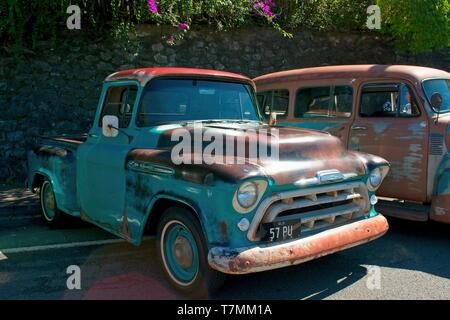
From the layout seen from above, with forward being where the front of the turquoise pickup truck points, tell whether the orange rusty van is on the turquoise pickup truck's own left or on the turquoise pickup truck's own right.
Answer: on the turquoise pickup truck's own left

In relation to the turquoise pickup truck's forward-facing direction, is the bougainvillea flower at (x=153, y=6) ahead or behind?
behind

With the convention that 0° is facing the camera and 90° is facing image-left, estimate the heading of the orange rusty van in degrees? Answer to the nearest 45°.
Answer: approximately 315°

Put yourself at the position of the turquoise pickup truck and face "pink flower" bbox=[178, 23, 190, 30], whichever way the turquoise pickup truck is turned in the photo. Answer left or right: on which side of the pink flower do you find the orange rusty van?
right

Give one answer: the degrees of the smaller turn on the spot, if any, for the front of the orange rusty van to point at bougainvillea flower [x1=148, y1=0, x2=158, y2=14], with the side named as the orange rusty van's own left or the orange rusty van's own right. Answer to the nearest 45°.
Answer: approximately 180°

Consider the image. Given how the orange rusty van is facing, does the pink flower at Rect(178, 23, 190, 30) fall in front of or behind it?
behind

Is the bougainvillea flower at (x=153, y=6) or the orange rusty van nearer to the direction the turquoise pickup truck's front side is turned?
the orange rusty van

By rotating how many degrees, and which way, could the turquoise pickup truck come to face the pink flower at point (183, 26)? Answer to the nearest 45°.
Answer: approximately 135° to its left

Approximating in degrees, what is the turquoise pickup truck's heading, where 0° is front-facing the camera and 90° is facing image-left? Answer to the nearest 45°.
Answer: approximately 315°

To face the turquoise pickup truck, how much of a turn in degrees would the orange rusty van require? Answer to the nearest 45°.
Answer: approximately 90° to its right
